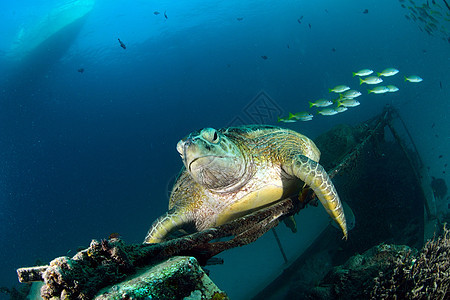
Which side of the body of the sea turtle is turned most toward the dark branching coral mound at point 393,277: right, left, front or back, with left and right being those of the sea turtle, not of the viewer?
left

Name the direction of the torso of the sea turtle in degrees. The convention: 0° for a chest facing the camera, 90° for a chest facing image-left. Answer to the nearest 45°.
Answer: approximately 45°
